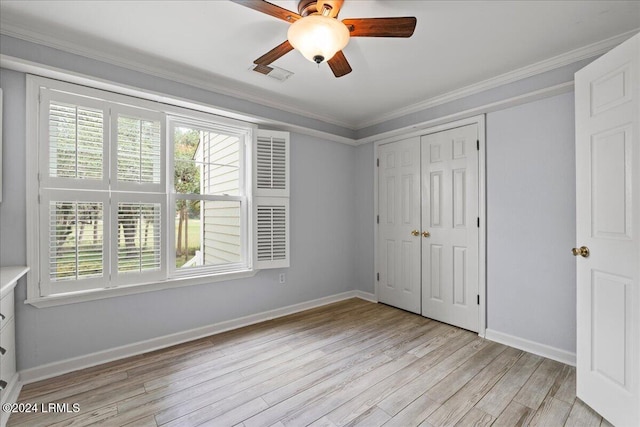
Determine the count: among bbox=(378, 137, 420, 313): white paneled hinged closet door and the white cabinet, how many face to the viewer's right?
1

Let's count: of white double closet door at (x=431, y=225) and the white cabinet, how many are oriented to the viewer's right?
1

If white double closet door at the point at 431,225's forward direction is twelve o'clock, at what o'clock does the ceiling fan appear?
The ceiling fan is roughly at 11 o'clock from the white double closet door.

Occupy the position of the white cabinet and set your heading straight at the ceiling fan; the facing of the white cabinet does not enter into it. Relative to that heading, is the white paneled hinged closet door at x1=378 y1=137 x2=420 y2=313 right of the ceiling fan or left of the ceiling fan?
left

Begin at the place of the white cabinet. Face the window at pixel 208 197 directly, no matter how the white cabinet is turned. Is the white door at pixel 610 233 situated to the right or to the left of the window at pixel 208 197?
right

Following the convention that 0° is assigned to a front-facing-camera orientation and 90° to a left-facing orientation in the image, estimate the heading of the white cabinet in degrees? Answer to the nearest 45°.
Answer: approximately 270°

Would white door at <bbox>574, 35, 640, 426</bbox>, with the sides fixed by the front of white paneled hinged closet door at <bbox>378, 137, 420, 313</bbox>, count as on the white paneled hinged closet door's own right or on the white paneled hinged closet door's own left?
on the white paneled hinged closet door's own left
